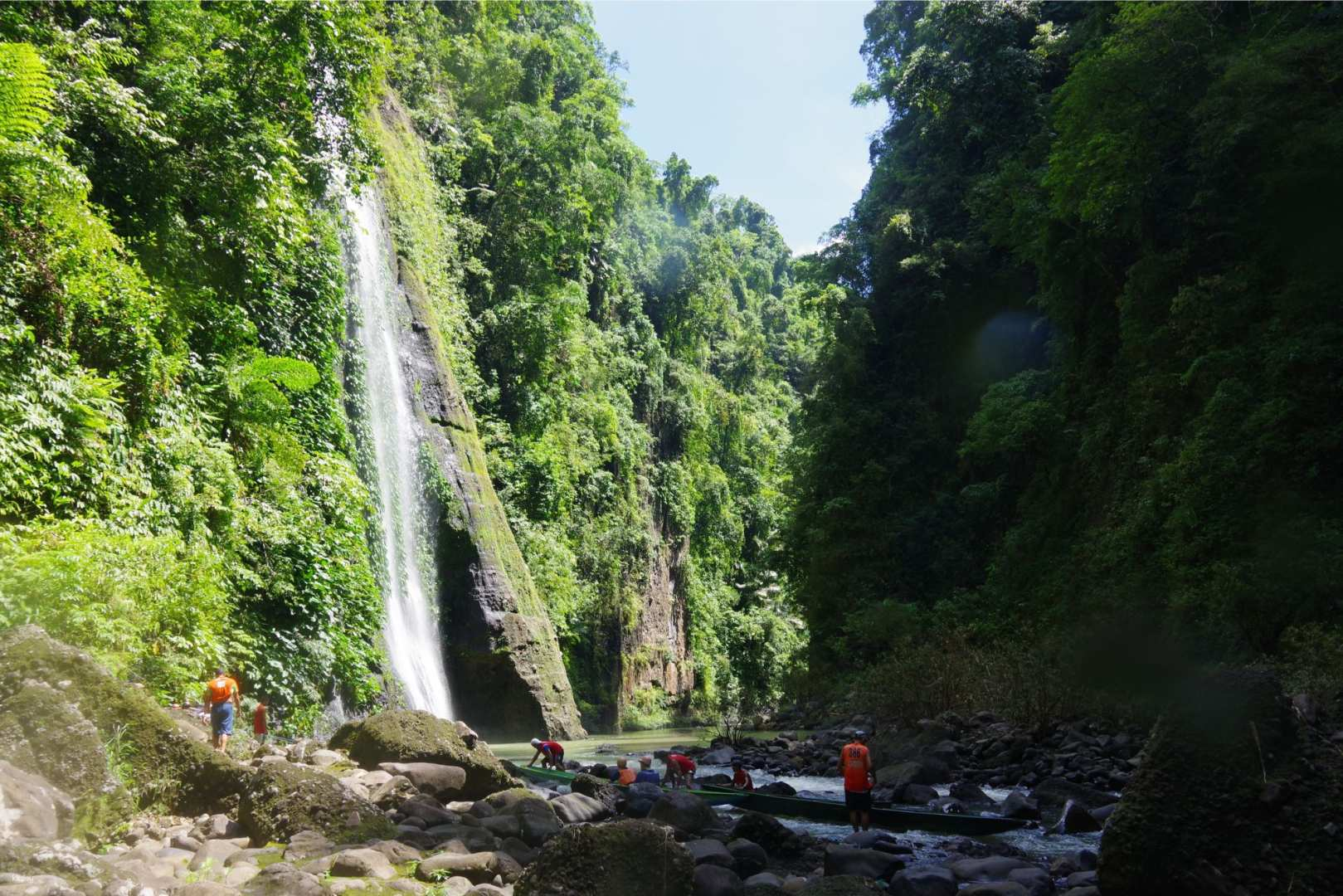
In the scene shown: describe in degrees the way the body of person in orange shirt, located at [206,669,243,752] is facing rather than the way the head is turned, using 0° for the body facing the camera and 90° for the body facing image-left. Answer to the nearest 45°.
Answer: approximately 180°

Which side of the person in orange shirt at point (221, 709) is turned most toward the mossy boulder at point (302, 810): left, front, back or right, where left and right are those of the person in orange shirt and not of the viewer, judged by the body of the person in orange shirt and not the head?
back

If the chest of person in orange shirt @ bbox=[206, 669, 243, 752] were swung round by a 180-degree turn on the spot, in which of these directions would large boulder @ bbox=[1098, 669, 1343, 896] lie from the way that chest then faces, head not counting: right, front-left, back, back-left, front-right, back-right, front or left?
front-left

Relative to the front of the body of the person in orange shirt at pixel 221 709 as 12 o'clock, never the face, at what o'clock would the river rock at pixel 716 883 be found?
The river rock is roughly at 5 o'clock from the person in orange shirt.

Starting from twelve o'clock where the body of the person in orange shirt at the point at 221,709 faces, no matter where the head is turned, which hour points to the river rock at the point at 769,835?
The river rock is roughly at 4 o'clock from the person in orange shirt.
